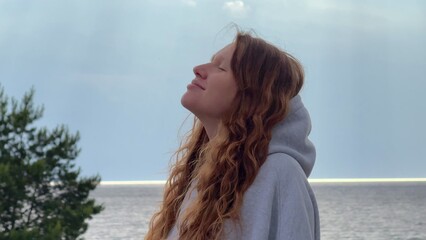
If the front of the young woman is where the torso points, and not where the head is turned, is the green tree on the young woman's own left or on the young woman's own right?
on the young woman's own right

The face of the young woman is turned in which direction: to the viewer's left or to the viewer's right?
to the viewer's left

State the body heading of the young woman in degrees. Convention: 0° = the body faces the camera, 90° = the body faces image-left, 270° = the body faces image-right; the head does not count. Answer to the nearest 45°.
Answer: approximately 90°
